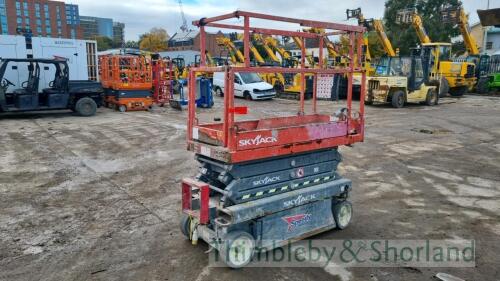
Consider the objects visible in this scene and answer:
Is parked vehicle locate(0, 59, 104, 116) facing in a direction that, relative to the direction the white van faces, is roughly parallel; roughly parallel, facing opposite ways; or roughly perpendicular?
roughly perpendicular

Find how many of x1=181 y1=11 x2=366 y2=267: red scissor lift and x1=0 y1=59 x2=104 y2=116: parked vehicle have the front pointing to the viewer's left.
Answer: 1

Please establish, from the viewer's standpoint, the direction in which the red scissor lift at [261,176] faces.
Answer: facing away from the viewer and to the right of the viewer

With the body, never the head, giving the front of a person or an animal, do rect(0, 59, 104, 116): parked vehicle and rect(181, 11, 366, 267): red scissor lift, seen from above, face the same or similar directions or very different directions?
very different directions

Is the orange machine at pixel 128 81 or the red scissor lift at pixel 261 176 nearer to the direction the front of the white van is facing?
the red scissor lift

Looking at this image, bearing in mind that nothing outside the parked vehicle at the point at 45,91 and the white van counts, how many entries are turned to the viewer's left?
1

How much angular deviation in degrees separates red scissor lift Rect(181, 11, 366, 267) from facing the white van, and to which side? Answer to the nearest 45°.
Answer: approximately 45° to its left

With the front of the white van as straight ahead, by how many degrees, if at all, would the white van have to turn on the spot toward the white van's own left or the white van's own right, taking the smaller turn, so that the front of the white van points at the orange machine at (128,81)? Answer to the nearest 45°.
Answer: approximately 90° to the white van's own right

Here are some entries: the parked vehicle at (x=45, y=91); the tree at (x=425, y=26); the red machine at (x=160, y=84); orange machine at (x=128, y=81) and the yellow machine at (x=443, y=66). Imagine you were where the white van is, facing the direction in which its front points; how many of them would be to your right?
3

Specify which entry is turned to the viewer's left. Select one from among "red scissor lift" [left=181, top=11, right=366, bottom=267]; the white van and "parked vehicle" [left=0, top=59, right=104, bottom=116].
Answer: the parked vehicle

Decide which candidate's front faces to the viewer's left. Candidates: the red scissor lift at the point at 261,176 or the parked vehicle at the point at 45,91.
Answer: the parked vehicle

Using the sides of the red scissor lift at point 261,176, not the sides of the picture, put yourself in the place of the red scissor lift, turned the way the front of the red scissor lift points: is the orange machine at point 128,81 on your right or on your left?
on your left

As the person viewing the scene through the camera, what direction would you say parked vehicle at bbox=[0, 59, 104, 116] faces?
facing to the left of the viewer
